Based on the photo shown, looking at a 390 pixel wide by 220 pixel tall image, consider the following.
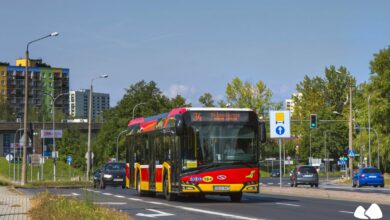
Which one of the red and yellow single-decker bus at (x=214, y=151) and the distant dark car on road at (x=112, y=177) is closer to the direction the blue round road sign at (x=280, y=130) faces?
the red and yellow single-decker bus

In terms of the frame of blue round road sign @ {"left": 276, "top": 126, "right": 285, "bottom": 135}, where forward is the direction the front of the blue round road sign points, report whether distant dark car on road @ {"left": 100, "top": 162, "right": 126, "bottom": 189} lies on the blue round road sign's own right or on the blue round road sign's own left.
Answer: on the blue round road sign's own right

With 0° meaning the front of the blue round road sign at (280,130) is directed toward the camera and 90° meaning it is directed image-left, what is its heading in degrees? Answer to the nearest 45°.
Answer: approximately 0°
